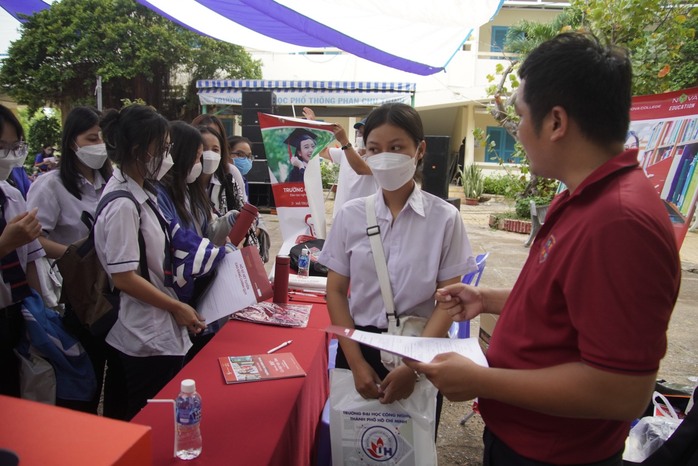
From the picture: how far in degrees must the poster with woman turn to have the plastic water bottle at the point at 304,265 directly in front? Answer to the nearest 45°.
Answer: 0° — it already faces it

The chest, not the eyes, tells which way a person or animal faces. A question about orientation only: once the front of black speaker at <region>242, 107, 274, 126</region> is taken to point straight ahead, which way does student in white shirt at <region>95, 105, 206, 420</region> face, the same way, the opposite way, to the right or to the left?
to the left

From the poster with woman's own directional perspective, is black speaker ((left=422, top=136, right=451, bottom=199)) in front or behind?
behind

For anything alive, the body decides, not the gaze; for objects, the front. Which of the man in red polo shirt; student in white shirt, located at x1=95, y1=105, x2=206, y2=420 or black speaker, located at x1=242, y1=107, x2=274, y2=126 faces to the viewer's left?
the man in red polo shirt

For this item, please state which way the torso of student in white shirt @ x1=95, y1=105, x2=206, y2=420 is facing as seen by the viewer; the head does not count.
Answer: to the viewer's right

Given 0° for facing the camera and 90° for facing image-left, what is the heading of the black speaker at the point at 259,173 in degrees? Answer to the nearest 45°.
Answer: approximately 0°

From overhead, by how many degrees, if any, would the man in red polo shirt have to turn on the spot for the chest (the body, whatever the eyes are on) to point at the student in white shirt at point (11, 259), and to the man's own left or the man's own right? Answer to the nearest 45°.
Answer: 0° — they already face them

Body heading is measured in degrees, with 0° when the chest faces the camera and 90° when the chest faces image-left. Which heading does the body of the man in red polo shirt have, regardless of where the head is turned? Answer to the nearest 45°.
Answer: approximately 90°
